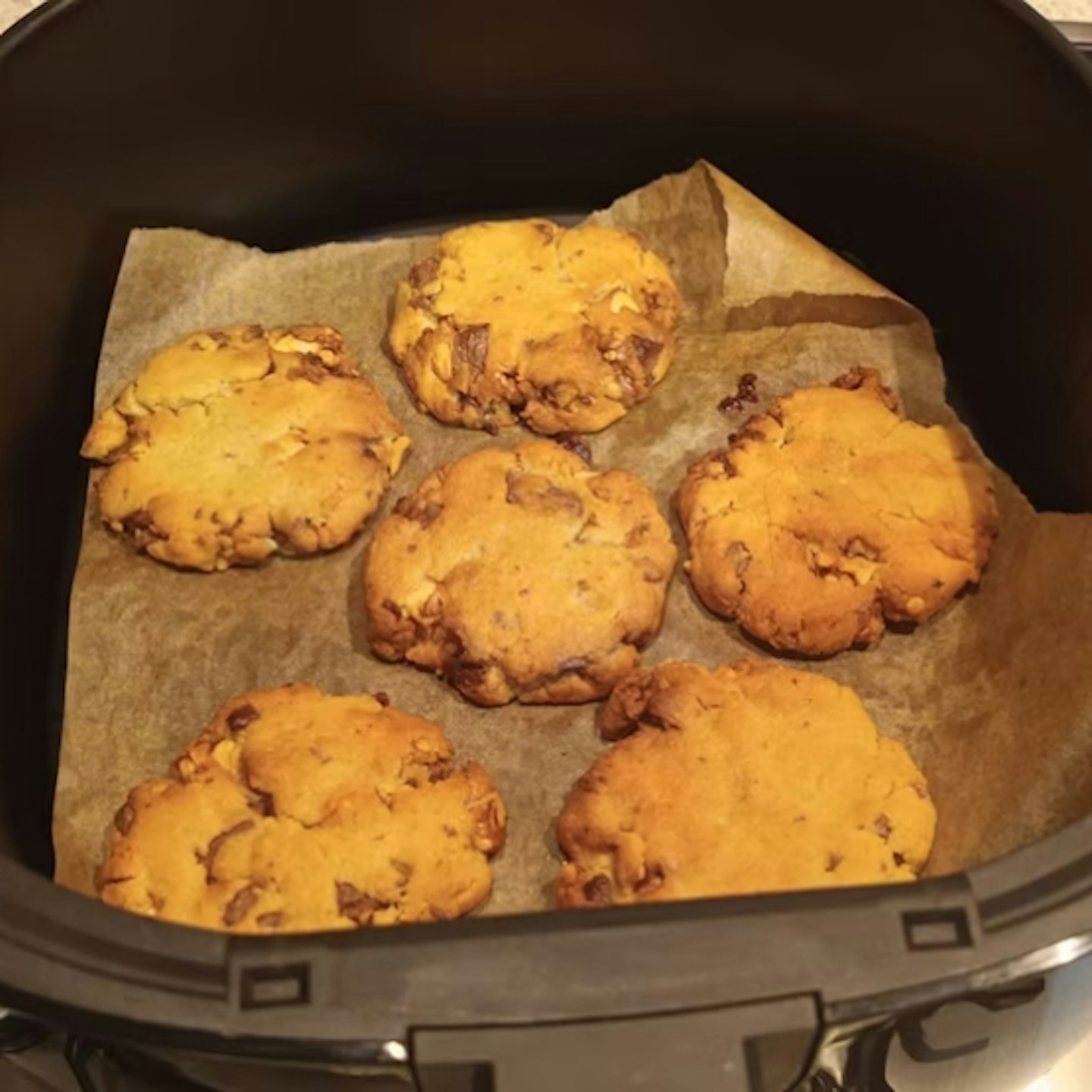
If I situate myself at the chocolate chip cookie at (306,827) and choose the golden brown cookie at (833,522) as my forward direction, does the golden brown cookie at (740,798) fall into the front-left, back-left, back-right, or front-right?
front-right

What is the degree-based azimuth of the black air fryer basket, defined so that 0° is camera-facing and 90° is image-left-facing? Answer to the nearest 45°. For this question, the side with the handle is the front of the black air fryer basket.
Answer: approximately 0°
